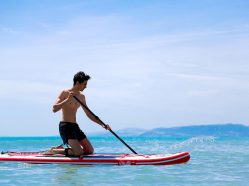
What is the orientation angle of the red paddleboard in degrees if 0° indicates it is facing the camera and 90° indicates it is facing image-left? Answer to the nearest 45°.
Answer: approximately 270°
